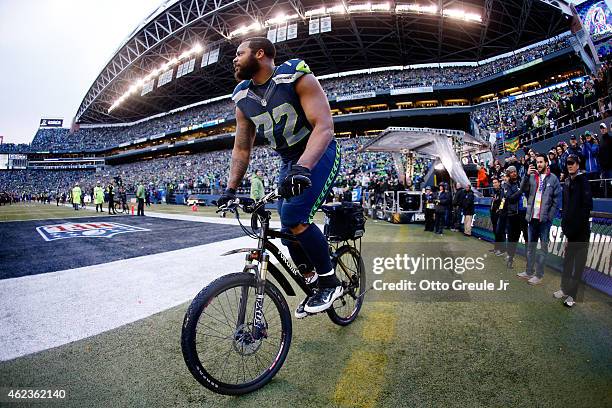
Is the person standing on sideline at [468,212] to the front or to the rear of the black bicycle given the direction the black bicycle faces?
to the rear

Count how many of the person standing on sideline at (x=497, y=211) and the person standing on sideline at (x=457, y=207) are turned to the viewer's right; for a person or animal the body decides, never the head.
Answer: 0

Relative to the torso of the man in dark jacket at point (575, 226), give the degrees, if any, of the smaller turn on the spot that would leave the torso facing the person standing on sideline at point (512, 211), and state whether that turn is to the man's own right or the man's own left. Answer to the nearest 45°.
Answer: approximately 90° to the man's own right

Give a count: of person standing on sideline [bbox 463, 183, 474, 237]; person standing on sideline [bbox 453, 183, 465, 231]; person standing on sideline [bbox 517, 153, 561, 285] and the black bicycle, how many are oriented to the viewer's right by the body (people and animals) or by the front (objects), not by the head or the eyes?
0

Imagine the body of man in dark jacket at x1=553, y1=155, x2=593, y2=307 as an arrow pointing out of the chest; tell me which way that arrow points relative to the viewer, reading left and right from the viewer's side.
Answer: facing the viewer and to the left of the viewer

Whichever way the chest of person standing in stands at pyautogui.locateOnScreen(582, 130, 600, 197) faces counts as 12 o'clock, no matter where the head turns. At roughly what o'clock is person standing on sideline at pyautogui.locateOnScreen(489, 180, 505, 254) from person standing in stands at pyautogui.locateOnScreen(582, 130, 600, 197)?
person standing on sideline at pyautogui.locateOnScreen(489, 180, 505, 254) is roughly at 2 o'clock from person standing in stands at pyautogui.locateOnScreen(582, 130, 600, 197).

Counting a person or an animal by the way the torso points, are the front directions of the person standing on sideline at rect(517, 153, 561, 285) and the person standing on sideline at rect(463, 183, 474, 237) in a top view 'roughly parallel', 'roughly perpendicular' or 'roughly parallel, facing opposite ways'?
roughly parallel

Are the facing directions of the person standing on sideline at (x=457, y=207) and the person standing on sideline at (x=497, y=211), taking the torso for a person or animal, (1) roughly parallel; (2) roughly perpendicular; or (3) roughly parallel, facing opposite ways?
roughly parallel

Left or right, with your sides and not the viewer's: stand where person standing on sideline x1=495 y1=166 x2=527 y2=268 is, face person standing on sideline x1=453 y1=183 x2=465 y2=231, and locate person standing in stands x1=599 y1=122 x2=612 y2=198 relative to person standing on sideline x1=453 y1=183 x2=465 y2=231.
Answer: right

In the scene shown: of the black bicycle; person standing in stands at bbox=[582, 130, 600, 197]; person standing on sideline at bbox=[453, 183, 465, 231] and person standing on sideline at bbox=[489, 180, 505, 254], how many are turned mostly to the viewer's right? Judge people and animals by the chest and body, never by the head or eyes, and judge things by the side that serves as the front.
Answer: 0

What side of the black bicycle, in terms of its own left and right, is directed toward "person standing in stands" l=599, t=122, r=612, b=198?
back

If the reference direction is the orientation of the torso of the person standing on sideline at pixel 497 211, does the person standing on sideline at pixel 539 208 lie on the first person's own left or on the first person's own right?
on the first person's own left

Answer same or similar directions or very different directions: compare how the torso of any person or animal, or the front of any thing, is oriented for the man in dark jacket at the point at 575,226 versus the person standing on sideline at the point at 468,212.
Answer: same or similar directions

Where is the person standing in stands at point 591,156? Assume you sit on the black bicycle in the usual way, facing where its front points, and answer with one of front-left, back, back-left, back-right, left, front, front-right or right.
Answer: back

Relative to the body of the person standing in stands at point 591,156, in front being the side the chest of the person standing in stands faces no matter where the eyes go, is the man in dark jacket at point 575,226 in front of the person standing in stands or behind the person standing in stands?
in front
